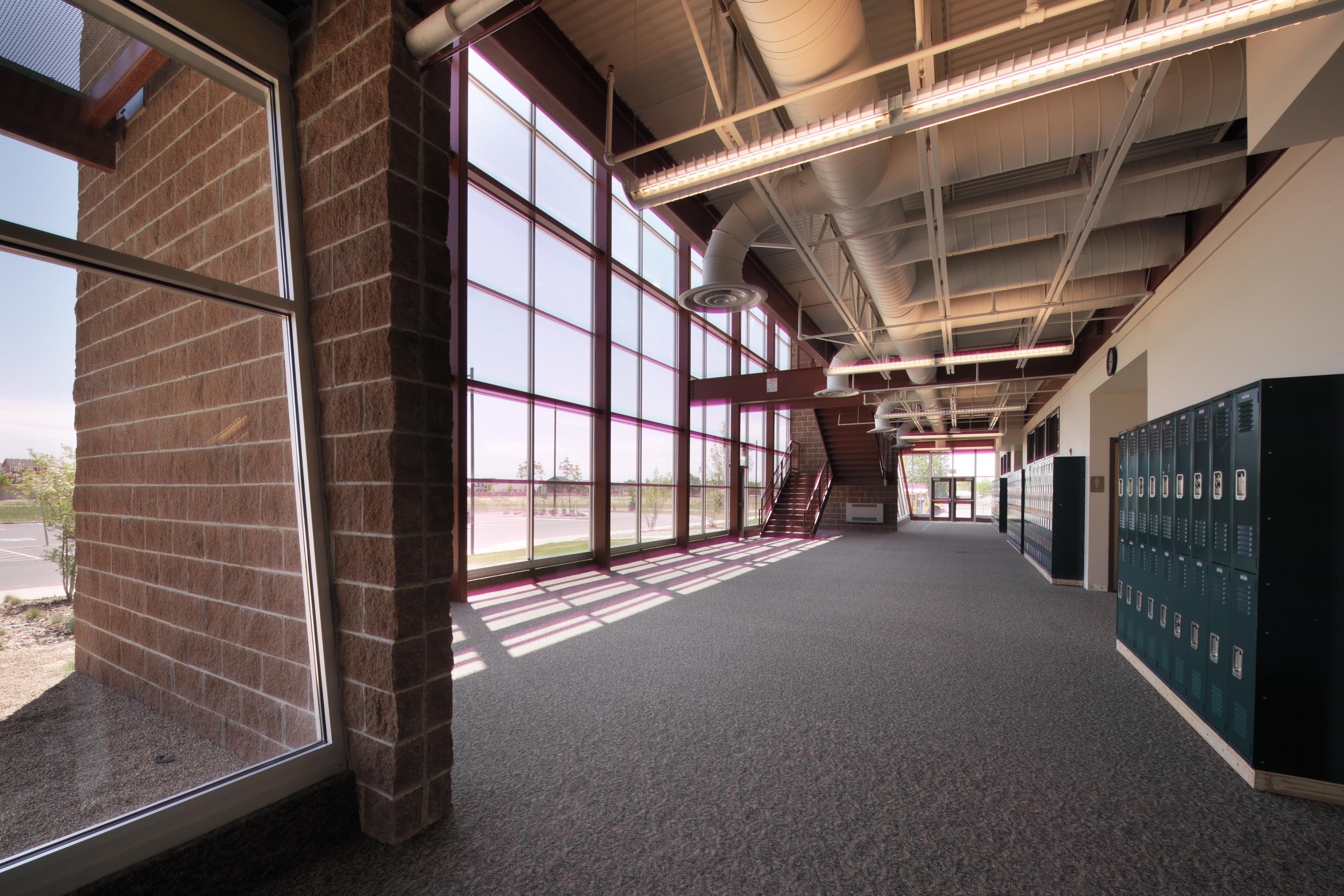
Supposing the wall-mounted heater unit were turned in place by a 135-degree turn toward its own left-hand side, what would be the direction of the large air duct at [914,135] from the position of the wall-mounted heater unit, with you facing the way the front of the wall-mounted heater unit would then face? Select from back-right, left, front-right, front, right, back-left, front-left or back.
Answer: back-right

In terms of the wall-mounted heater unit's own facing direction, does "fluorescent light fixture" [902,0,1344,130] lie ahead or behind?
ahead

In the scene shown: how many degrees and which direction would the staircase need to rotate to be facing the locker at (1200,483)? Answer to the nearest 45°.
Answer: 0° — it already faces it

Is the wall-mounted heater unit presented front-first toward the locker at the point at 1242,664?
yes

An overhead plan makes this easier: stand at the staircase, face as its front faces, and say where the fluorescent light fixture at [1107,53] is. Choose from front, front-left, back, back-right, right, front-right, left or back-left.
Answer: front

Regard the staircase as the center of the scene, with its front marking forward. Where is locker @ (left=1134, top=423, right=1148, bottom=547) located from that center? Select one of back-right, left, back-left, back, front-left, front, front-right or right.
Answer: front

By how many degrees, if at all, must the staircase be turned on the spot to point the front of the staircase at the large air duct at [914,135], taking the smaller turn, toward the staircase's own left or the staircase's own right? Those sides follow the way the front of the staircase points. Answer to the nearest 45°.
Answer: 0° — it already faces it

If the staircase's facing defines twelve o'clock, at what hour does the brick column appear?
The brick column is roughly at 12 o'clock from the staircase.

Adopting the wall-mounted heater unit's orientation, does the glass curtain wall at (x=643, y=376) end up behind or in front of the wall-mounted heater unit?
in front

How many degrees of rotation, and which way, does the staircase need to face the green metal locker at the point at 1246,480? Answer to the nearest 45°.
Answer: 0° — it already faces it

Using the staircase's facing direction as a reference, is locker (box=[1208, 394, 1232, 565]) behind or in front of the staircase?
in front

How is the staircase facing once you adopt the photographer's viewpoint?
facing the viewer

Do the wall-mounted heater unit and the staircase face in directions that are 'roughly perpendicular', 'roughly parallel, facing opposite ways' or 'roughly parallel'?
roughly parallel

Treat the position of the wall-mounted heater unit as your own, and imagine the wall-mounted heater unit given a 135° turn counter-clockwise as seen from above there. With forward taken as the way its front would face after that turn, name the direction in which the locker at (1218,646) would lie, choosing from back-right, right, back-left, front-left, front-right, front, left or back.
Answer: back-right

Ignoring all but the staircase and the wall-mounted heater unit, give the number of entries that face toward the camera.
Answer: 2
